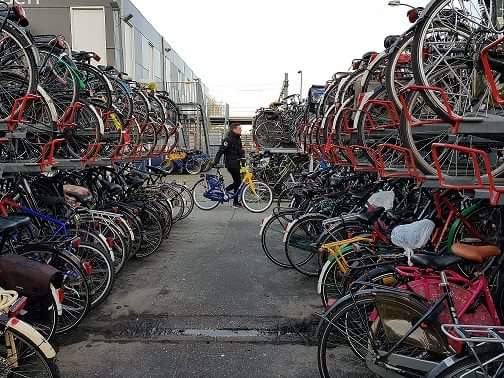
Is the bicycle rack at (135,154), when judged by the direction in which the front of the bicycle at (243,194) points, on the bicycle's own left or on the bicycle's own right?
on the bicycle's own right
